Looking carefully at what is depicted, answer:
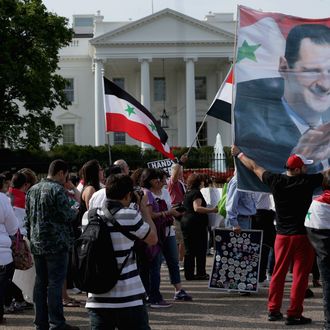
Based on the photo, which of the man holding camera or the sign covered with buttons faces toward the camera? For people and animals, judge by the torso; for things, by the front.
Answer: the sign covered with buttons

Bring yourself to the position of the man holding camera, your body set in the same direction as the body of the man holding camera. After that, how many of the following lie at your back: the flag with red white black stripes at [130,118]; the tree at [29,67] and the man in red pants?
0

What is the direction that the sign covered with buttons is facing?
toward the camera

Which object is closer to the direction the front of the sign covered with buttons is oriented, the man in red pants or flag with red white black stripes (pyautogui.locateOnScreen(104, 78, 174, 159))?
the man in red pants

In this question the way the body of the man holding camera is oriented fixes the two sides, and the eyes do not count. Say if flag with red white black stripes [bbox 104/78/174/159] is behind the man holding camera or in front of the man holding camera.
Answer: in front

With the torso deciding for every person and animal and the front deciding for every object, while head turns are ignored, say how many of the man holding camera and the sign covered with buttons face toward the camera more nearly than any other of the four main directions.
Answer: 1

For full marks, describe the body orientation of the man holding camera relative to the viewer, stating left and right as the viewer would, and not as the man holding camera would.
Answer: facing away from the viewer and to the right of the viewer

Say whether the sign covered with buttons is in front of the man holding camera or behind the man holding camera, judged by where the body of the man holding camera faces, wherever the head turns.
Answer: in front

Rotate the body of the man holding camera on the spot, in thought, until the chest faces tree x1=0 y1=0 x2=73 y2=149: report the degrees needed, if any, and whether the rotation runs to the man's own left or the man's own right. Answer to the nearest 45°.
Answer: approximately 45° to the man's own left
